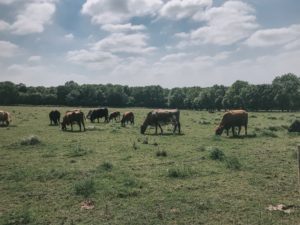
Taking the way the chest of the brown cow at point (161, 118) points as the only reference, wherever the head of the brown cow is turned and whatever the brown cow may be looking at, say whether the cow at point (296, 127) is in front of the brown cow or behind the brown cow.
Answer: behind

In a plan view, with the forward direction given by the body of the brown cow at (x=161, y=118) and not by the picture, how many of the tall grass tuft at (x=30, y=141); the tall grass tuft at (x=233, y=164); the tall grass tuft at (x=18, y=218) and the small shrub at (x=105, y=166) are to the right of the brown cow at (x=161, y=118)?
0

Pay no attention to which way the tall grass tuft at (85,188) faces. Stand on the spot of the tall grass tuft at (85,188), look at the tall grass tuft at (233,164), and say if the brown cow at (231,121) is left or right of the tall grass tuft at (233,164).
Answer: left

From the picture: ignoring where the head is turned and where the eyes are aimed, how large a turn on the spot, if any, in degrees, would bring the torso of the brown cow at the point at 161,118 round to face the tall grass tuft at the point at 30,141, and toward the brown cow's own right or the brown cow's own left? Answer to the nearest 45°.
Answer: approximately 45° to the brown cow's own left

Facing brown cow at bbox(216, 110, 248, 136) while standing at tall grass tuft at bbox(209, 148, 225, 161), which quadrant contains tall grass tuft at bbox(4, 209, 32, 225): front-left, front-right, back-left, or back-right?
back-left

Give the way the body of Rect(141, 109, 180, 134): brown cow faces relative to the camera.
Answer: to the viewer's left

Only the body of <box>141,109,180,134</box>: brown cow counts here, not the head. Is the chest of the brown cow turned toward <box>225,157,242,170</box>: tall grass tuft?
no

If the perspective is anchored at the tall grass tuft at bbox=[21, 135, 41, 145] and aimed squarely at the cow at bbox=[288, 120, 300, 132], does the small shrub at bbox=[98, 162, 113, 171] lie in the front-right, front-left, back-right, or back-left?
front-right

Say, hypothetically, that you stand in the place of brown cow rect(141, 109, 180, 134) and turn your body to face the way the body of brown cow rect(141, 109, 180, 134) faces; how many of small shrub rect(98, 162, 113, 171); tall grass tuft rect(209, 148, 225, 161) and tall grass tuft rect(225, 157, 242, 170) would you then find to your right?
0

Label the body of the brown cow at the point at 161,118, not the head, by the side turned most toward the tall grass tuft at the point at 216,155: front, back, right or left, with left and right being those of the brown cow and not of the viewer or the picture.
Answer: left

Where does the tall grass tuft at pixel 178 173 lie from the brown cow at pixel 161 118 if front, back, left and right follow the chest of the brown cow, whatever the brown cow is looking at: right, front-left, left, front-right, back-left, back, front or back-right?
left

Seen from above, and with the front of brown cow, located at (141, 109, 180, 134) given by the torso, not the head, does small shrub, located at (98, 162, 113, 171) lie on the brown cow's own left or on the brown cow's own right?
on the brown cow's own left

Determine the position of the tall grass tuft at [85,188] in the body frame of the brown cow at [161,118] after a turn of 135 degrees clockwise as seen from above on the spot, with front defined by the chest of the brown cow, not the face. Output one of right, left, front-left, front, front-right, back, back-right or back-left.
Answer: back-right
